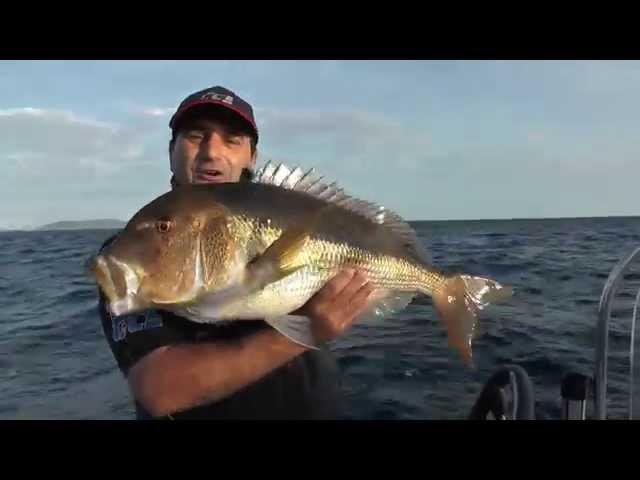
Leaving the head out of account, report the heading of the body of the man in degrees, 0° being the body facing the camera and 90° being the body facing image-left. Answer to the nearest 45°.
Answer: approximately 0°
